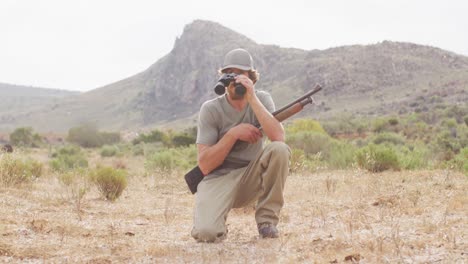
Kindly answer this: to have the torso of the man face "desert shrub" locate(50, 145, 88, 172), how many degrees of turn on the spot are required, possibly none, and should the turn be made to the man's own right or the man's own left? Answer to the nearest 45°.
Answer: approximately 135° to the man's own right

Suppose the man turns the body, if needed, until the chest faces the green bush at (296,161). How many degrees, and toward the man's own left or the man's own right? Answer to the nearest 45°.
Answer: approximately 180°

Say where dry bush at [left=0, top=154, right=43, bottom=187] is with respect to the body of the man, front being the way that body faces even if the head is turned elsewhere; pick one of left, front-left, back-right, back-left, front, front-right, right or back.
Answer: back-right

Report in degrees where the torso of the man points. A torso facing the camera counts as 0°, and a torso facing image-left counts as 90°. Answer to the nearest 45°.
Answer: approximately 0°

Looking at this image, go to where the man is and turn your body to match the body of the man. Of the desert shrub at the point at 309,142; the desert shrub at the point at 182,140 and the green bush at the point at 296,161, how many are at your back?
3

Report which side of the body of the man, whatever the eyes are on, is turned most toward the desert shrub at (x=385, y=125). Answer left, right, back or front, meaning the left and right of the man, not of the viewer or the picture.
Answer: back

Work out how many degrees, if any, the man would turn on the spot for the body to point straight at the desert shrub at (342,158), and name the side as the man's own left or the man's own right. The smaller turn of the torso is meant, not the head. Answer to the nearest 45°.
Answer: approximately 180°

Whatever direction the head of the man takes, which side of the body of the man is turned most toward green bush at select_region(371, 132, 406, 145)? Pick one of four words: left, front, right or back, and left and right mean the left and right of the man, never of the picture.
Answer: back

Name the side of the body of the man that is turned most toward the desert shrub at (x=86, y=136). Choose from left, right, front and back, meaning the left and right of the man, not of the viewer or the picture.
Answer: back

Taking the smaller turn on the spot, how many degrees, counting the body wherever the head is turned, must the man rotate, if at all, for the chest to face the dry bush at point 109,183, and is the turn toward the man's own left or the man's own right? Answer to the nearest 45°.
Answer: approximately 135° to the man's own right

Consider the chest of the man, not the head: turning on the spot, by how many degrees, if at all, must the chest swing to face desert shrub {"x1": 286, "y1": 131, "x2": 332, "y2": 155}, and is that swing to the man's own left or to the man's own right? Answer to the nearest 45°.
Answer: approximately 180°
